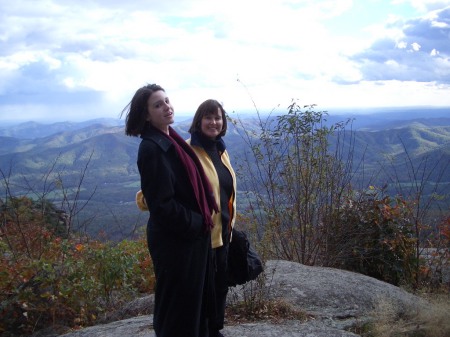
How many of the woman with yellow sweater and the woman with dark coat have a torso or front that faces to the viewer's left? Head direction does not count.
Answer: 0

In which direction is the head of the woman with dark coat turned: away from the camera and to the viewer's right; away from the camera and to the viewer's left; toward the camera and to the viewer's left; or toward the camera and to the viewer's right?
toward the camera and to the viewer's right

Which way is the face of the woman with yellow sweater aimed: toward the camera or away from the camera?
toward the camera

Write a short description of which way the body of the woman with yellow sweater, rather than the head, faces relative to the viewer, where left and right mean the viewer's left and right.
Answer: facing the viewer and to the right of the viewer

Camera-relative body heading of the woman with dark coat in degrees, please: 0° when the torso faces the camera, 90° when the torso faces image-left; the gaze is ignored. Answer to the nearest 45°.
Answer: approximately 315°

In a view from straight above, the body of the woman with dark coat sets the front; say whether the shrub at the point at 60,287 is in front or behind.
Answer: behind
